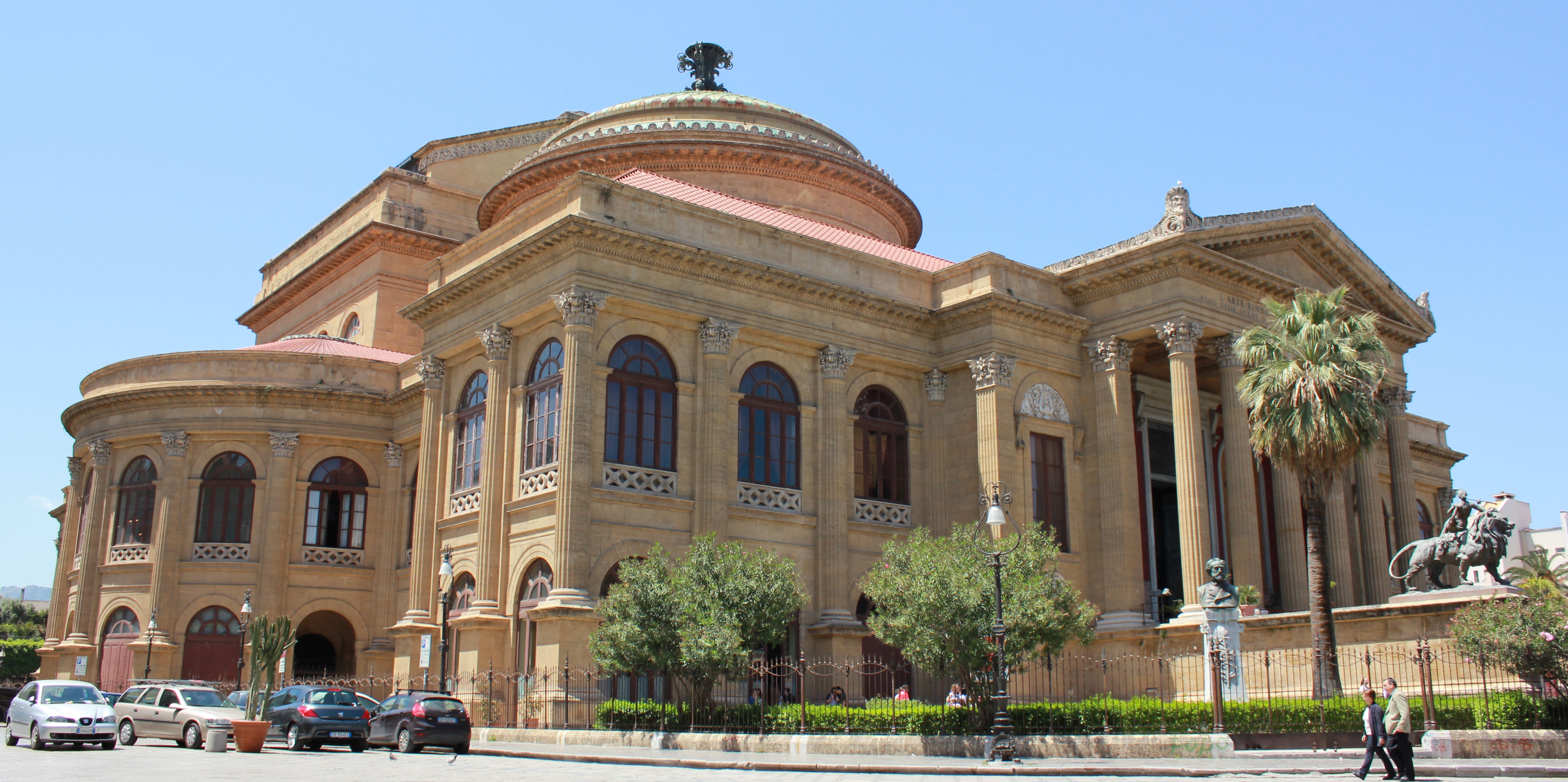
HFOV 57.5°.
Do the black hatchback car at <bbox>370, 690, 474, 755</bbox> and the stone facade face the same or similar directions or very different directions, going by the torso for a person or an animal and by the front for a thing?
very different directions

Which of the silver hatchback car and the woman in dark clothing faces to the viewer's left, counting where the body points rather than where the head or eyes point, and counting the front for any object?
the woman in dark clothing

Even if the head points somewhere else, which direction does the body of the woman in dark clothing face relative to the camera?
to the viewer's left

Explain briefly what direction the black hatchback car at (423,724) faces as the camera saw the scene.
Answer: facing away from the viewer and to the left of the viewer

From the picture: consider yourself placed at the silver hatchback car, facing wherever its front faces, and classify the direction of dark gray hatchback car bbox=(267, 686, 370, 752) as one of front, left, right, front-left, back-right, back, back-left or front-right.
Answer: front-left

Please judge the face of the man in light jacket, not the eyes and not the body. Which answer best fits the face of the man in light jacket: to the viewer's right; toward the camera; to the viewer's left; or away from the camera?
to the viewer's left

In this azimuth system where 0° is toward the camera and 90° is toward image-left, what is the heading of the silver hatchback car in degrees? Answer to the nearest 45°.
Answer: approximately 315°

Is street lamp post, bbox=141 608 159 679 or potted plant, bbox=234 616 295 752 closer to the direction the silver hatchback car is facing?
the potted plant

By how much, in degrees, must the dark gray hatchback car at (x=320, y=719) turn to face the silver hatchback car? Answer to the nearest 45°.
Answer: approximately 45° to its left

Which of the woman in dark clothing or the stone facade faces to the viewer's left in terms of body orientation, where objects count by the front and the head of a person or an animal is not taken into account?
the woman in dark clothing
